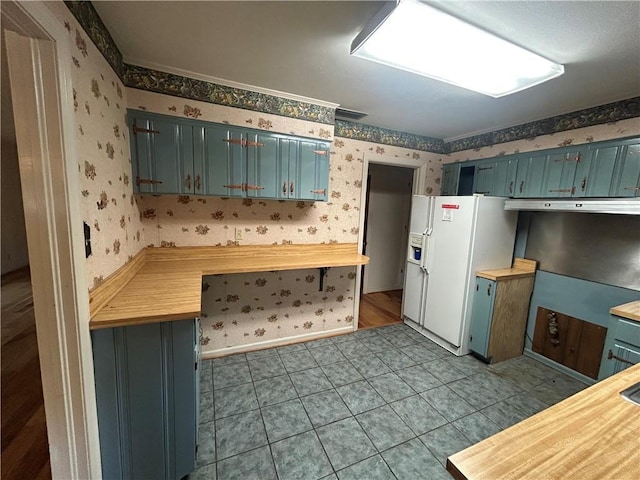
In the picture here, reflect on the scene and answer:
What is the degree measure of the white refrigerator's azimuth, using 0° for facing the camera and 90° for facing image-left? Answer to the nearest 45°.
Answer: approximately 45°

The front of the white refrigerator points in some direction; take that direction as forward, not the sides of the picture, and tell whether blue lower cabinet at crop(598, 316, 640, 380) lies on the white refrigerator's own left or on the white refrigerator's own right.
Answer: on the white refrigerator's own left

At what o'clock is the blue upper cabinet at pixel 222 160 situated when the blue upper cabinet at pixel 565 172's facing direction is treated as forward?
the blue upper cabinet at pixel 222 160 is roughly at 12 o'clock from the blue upper cabinet at pixel 565 172.

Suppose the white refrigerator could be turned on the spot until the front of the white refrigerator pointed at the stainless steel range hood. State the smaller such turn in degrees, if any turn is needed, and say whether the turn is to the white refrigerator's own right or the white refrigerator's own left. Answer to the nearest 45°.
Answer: approximately 135° to the white refrigerator's own left
